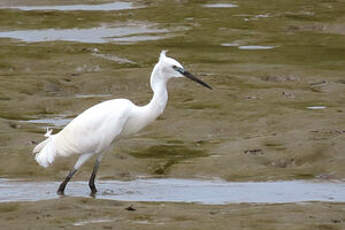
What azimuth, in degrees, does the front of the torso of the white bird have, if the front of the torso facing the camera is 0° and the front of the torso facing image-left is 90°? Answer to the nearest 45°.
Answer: approximately 270°
